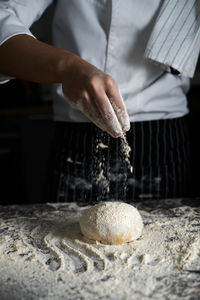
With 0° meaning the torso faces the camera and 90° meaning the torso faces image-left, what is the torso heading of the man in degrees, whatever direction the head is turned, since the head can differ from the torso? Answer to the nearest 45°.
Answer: approximately 0°
